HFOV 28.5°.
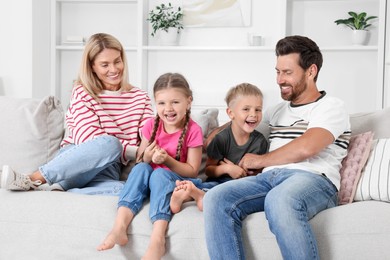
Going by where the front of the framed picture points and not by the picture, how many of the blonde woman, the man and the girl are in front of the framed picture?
3

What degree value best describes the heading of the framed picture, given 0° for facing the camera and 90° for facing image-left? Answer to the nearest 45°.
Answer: approximately 0°

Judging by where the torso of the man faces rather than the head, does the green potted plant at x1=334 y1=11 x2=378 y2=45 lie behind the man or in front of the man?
behind

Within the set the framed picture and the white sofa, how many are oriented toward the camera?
2

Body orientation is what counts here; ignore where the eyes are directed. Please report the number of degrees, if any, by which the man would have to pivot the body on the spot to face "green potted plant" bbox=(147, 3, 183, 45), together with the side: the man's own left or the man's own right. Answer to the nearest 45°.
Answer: approximately 135° to the man's own right

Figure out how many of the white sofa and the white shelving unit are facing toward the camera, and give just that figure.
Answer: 2

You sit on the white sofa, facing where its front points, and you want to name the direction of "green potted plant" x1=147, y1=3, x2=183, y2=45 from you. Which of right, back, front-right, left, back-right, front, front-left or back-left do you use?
back

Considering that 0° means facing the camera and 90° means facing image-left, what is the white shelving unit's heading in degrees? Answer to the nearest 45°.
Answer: approximately 0°

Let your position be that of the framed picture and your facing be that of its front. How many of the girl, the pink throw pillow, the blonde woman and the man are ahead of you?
4

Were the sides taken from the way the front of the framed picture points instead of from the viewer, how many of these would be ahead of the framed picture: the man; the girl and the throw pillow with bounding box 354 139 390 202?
3

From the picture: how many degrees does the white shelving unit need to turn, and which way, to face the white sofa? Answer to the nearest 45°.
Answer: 0° — it already faces it
